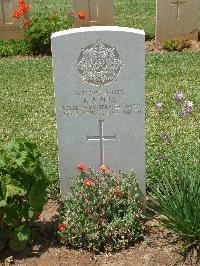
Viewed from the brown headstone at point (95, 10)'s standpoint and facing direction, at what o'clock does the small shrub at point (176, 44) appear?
The small shrub is roughly at 10 o'clock from the brown headstone.

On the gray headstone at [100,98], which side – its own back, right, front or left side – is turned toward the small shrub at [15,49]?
back

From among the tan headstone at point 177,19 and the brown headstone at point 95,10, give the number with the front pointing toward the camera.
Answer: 2

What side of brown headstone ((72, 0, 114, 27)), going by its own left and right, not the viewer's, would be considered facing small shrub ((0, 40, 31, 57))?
right

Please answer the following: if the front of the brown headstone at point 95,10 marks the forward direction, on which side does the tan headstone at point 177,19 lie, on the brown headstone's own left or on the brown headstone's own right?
on the brown headstone's own left

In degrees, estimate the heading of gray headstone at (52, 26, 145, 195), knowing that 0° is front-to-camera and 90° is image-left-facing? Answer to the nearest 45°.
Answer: approximately 0°

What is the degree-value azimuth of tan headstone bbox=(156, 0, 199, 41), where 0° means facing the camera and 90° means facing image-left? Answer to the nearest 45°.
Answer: approximately 0°

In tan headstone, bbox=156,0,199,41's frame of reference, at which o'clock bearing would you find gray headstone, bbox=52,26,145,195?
gray headstone, bbox=52,26,145,195 is roughly at 12 o'clock from tan headstone, bbox=156,0,199,41.

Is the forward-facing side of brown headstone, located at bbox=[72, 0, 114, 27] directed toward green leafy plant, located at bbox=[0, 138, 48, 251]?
yes

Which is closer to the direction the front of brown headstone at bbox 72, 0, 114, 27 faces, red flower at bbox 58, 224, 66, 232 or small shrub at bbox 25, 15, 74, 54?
the red flower
